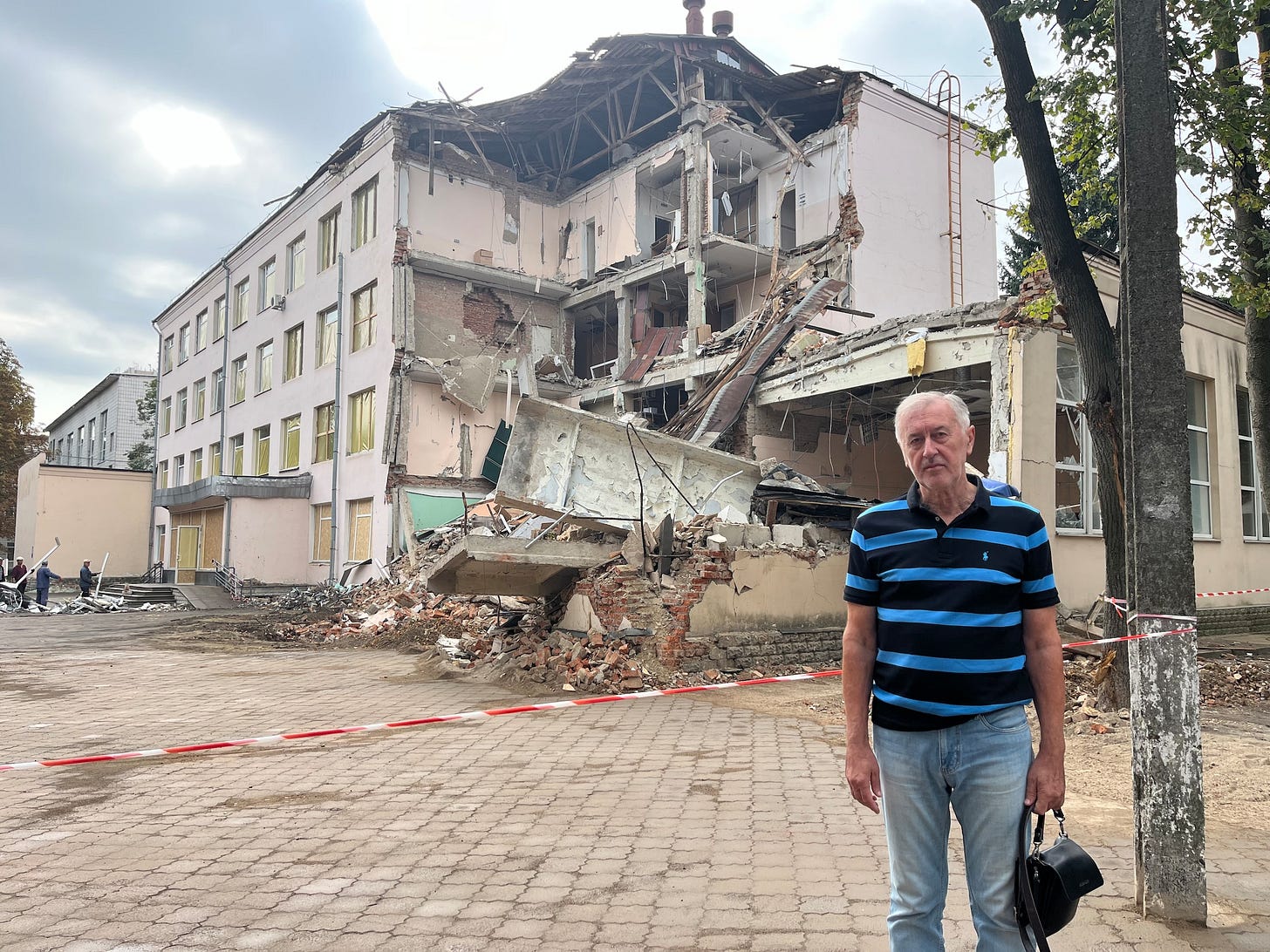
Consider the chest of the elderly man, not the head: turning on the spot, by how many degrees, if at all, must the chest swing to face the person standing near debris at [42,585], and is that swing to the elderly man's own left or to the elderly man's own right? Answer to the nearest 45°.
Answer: approximately 135° to the elderly man's own right

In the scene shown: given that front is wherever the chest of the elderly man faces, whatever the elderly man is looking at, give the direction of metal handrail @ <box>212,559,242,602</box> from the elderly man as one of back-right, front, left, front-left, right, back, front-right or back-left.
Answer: back-right

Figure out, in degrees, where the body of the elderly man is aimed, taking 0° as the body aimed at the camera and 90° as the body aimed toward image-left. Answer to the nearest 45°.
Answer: approximately 0°

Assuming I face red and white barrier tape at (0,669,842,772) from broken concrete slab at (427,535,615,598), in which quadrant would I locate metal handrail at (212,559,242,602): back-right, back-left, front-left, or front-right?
back-right

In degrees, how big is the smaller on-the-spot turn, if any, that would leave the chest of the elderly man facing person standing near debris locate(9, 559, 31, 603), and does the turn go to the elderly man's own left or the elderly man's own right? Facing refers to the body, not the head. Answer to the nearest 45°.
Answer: approximately 135° to the elderly man's own right

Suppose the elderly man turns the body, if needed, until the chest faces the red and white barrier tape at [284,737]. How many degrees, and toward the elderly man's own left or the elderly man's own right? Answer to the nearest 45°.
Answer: approximately 135° to the elderly man's own right
